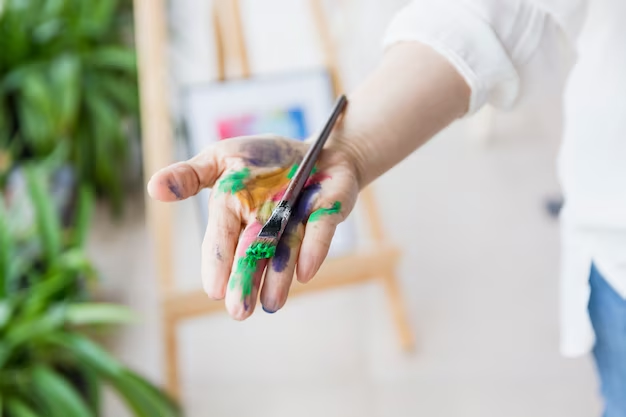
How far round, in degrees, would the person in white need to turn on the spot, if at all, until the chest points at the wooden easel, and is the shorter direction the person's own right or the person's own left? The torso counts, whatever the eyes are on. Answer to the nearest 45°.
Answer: approximately 135° to the person's own right

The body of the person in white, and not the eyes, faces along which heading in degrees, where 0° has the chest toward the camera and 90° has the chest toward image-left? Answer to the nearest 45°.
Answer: approximately 0°

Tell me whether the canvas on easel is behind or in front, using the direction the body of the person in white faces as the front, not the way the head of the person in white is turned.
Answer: behind

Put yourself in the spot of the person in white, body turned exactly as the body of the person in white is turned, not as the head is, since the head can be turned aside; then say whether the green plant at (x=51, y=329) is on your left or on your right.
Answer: on your right
